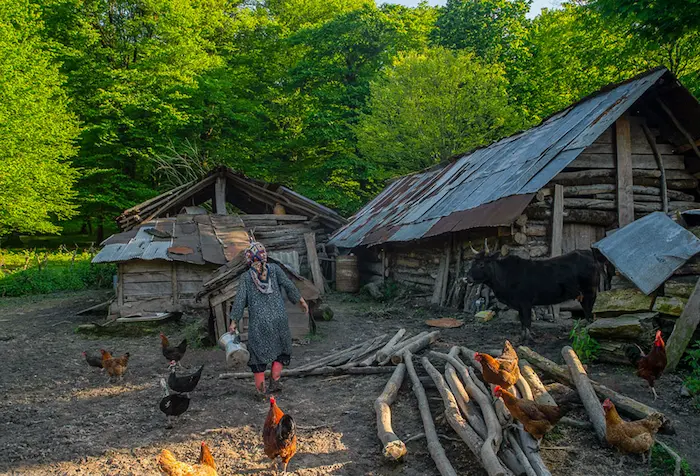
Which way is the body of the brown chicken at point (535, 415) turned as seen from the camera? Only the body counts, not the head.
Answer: to the viewer's left

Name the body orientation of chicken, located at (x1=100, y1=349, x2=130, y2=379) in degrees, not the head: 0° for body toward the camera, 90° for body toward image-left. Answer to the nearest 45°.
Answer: approximately 90°

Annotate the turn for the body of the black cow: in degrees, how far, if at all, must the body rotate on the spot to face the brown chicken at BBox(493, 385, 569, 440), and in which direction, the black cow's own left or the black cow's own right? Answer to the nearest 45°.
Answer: approximately 90° to the black cow's own left

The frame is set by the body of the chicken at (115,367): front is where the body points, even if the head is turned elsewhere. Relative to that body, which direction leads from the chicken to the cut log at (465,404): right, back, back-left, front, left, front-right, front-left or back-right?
back-left

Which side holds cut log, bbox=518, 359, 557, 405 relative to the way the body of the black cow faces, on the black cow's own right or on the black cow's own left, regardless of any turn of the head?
on the black cow's own left

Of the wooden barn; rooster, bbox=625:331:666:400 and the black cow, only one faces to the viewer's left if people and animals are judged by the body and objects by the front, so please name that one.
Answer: the black cow

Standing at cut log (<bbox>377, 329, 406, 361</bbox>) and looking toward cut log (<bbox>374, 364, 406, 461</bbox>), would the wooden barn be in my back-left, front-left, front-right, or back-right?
back-left

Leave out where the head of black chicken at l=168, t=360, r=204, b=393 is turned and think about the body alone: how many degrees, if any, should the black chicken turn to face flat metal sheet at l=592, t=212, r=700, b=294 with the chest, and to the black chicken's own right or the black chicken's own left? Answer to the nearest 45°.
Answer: approximately 180°

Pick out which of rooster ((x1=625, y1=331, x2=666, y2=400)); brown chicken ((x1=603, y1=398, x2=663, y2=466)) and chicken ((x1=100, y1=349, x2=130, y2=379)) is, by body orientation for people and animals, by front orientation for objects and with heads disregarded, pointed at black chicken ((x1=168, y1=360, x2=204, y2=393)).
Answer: the brown chicken

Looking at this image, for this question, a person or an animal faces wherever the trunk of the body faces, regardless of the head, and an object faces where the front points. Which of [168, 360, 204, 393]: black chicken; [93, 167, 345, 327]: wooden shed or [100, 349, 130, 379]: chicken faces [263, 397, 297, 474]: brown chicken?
the wooden shed
